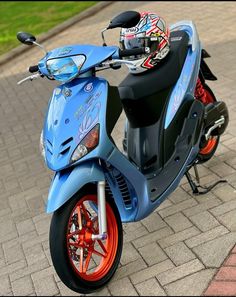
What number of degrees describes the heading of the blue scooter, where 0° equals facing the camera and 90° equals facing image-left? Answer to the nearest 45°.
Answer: approximately 45°

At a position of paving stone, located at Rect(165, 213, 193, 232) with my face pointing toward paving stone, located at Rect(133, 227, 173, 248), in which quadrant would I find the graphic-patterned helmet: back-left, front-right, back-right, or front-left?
back-right

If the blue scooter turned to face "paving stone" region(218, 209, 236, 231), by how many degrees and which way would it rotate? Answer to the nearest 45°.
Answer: approximately 135° to its left
